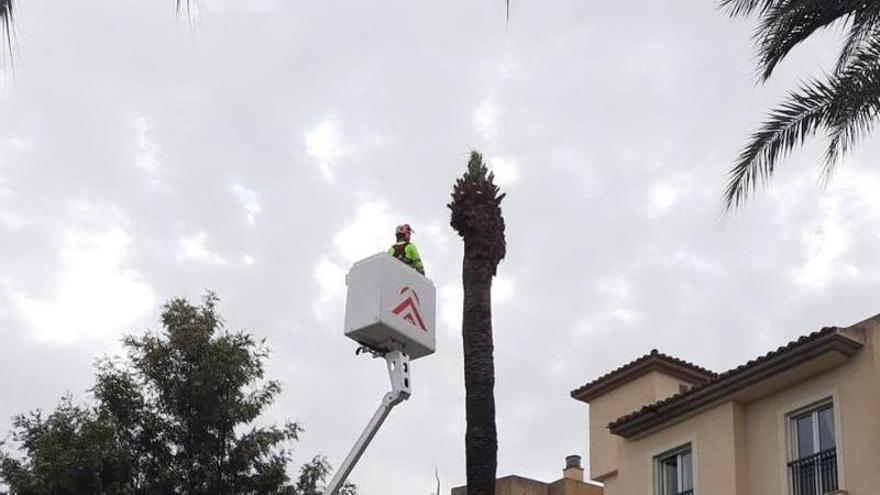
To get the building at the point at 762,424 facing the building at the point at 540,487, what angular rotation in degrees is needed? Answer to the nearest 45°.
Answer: approximately 90° to its right

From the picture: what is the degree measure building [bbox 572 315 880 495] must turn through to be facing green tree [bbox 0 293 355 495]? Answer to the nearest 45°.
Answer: approximately 45° to its right

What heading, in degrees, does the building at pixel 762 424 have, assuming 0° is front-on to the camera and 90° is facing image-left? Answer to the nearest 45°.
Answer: approximately 45°
